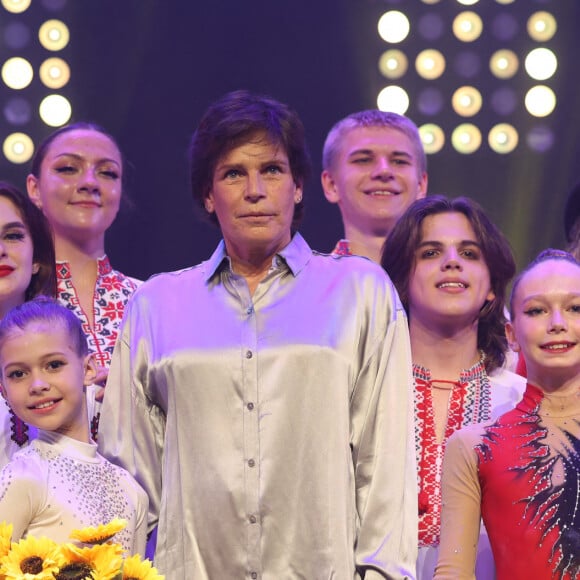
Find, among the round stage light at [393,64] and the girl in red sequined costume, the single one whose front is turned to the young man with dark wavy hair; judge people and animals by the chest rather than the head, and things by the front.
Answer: the round stage light

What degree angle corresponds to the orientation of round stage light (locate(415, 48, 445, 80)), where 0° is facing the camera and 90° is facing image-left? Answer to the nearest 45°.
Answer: approximately 0°

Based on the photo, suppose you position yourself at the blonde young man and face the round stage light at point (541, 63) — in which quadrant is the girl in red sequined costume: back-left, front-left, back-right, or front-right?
back-right

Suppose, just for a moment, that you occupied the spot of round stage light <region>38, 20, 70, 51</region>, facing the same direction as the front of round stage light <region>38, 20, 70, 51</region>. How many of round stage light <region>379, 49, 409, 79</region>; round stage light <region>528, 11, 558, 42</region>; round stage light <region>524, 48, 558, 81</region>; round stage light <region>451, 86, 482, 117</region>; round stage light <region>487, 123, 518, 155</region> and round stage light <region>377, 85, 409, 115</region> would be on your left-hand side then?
6

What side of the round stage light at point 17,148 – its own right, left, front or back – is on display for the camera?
front

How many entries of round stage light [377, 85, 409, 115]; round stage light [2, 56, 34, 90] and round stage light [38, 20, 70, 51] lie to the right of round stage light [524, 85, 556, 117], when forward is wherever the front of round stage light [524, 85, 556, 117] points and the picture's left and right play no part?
3

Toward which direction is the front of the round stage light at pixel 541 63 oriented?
toward the camera

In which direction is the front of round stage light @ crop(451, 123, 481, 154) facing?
toward the camera

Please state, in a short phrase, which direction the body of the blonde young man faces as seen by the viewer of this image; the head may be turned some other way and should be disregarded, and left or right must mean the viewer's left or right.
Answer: facing the viewer

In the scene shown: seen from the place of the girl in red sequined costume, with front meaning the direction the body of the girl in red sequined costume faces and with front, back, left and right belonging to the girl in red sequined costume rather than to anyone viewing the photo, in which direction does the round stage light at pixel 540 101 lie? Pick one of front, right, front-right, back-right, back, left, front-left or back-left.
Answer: back
